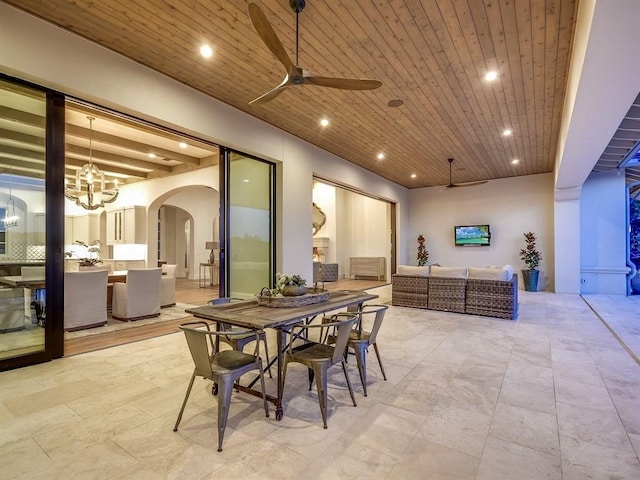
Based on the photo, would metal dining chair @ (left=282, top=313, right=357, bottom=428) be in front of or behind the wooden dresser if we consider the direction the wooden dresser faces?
in front

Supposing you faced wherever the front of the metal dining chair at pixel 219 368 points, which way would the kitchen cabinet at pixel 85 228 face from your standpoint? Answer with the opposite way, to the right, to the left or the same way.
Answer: the opposite way

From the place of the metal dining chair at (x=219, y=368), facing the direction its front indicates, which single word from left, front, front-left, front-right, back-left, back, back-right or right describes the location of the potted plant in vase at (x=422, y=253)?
front

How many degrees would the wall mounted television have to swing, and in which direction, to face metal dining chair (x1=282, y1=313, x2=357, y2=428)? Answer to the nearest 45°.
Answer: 0° — it already faces it

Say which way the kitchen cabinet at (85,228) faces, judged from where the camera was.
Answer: facing the viewer and to the left of the viewer

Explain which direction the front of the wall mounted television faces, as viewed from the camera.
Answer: facing the viewer

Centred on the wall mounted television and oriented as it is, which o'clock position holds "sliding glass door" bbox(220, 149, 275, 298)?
The sliding glass door is roughly at 1 o'clock from the wall mounted television.

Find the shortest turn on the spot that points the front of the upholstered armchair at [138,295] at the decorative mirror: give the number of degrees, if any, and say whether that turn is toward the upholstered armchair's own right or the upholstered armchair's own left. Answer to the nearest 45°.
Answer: approximately 90° to the upholstered armchair's own right

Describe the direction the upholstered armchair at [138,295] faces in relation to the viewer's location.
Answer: facing away from the viewer and to the left of the viewer

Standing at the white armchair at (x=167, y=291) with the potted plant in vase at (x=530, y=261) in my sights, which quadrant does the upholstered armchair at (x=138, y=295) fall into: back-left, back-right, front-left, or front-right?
back-right

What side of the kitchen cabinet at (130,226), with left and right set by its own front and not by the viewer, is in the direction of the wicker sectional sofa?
left

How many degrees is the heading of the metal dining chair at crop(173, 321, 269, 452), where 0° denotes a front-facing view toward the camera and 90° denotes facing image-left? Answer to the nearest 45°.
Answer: approximately 225°

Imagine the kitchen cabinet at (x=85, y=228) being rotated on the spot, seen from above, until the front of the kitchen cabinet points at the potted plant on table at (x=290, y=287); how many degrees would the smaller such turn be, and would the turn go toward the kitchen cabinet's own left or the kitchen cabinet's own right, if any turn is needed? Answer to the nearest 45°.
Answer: approximately 45° to the kitchen cabinet's own left

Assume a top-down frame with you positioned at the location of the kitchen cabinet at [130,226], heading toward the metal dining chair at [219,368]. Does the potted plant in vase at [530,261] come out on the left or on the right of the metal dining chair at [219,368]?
left
